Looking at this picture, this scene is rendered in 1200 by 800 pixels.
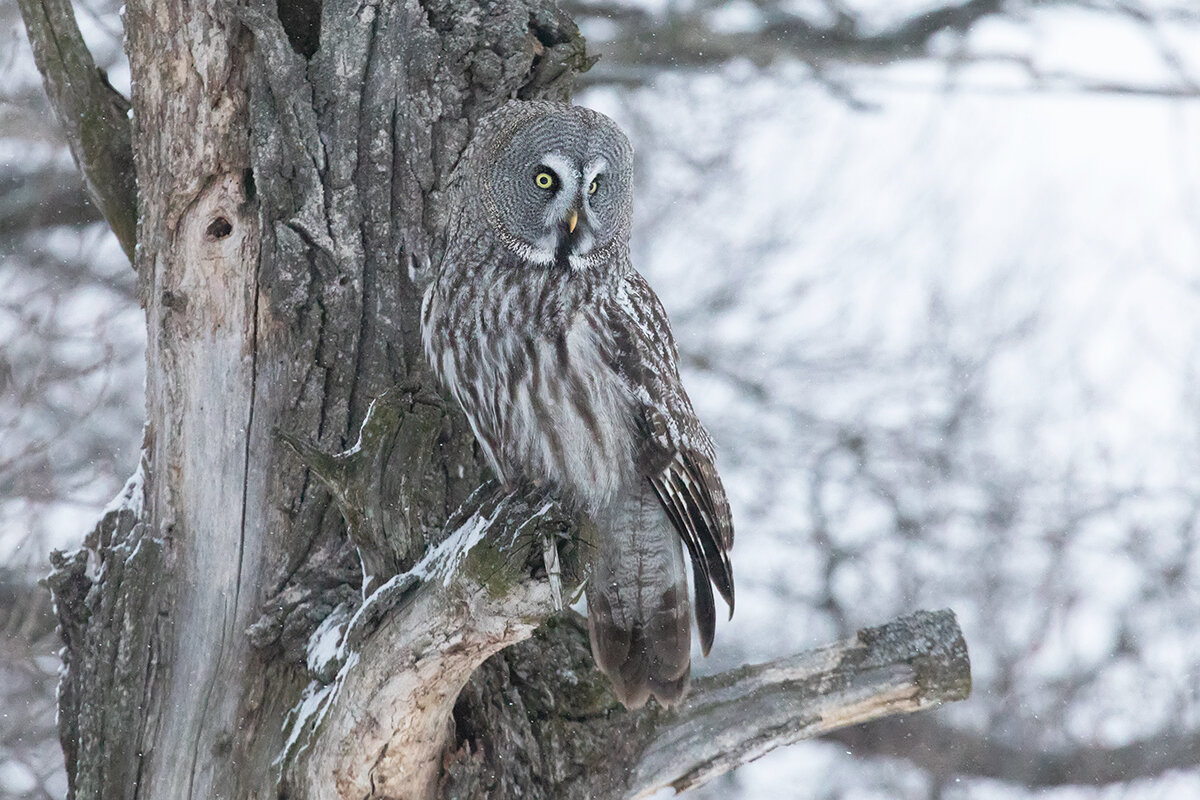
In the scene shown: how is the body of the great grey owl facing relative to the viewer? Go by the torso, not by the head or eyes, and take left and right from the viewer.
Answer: facing the viewer and to the left of the viewer

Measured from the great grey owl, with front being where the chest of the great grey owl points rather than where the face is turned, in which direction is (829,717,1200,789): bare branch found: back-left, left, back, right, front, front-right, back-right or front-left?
back

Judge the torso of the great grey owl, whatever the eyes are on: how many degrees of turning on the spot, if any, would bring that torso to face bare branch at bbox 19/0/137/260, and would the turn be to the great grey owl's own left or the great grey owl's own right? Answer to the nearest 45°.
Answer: approximately 45° to the great grey owl's own right
